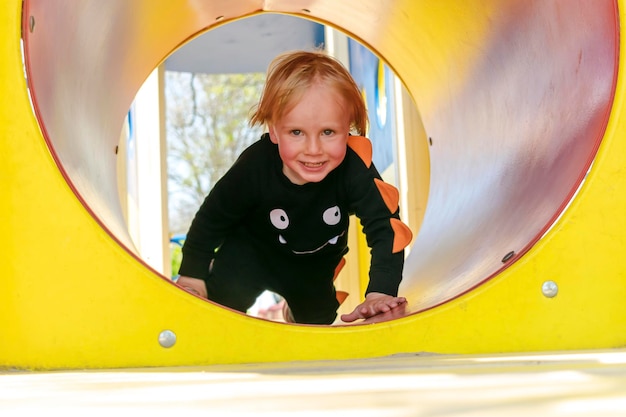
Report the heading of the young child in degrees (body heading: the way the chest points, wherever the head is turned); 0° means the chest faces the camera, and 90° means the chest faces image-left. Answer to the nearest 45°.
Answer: approximately 0°
